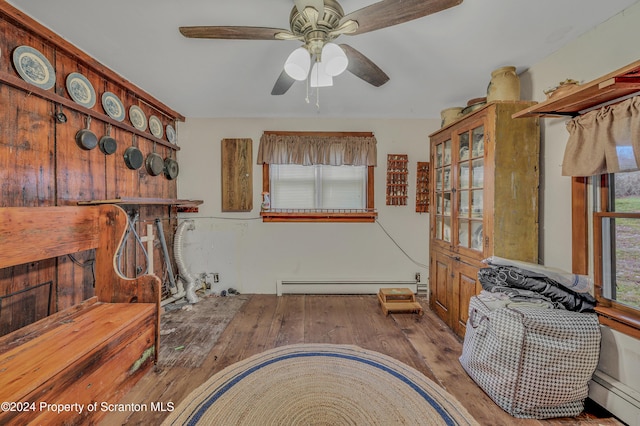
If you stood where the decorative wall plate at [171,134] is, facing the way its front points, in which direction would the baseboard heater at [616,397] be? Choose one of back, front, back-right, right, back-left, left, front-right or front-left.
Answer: front

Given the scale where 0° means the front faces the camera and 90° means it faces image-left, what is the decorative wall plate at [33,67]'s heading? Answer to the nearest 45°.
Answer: approximately 315°

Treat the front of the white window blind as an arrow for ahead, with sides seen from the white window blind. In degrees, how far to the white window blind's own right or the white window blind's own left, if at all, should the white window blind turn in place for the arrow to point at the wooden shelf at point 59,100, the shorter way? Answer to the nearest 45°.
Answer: approximately 45° to the white window blind's own right

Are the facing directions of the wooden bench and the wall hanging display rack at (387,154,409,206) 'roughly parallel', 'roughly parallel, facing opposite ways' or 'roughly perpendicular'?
roughly perpendicular

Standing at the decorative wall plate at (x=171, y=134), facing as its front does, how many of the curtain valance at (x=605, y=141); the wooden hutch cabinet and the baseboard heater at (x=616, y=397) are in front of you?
3

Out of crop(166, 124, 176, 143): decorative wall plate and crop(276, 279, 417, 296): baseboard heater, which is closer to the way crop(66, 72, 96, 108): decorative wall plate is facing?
the baseboard heater

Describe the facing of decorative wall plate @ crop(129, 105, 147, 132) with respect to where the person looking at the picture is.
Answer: facing the viewer and to the right of the viewer

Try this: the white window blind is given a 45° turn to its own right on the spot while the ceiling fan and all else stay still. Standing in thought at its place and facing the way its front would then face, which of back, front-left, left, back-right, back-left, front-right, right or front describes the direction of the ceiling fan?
front-left

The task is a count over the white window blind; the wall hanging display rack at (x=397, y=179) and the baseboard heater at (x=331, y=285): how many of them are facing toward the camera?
3

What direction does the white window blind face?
toward the camera

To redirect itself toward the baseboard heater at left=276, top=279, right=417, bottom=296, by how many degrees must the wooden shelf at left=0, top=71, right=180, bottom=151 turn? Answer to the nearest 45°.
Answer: approximately 45° to its left

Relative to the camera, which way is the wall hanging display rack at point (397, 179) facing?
toward the camera

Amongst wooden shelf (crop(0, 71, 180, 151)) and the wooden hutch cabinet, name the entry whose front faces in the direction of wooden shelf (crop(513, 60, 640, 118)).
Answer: wooden shelf (crop(0, 71, 180, 151))

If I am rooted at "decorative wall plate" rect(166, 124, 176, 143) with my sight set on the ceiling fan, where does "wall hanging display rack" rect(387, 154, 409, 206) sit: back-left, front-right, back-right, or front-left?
front-left

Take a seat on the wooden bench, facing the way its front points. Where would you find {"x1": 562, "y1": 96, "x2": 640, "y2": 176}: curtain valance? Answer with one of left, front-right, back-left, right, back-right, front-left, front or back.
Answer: front

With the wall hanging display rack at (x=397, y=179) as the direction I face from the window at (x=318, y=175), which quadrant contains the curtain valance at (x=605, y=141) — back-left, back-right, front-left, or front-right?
front-right

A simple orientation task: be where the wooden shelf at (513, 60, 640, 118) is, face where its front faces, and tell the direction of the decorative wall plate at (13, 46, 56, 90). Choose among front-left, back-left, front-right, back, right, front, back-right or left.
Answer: front

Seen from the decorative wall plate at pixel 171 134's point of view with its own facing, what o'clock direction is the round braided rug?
The round braided rug is roughly at 1 o'clock from the decorative wall plate.

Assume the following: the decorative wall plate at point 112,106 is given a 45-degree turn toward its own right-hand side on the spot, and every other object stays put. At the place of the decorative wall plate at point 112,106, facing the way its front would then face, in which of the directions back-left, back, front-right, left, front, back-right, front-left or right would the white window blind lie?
left
